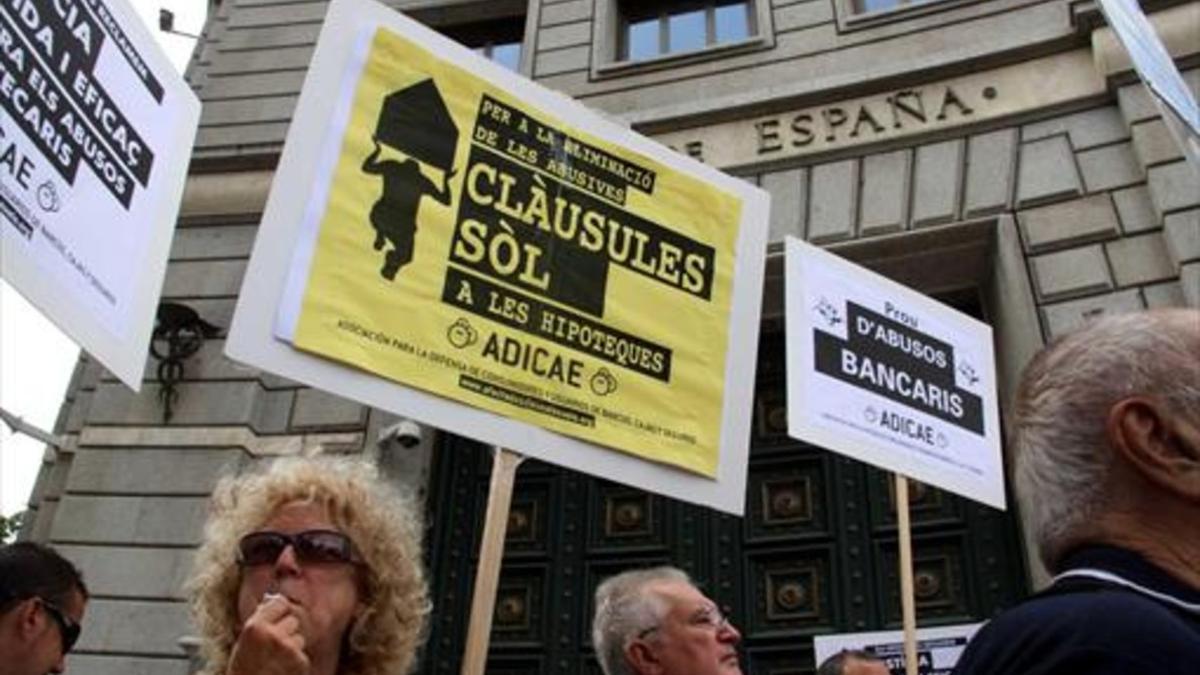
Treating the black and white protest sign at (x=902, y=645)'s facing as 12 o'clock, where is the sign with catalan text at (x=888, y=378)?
The sign with catalan text is roughly at 12 o'clock from the black and white protest sign.

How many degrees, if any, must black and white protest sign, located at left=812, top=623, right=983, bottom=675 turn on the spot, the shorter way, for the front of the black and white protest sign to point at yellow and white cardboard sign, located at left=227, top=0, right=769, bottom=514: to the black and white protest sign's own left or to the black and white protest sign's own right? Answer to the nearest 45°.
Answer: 0° — it already faces it

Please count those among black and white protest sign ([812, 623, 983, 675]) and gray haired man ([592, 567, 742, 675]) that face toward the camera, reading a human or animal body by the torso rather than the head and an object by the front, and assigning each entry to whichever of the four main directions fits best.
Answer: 1

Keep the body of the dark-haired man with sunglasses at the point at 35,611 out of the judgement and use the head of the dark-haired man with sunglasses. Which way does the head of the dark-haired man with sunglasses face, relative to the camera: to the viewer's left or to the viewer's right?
to the viewer's right

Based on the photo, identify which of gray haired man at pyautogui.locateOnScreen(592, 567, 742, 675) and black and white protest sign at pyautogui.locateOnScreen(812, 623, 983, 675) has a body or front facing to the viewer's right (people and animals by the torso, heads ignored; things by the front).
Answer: the gray haired man

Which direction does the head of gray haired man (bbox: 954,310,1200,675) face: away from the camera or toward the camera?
away from the camera

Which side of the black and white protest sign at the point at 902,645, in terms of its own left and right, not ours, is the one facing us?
front

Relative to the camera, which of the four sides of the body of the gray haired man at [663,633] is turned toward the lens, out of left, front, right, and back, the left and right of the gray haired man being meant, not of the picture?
right

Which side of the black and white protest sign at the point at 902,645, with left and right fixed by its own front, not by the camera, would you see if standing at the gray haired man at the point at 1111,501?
front

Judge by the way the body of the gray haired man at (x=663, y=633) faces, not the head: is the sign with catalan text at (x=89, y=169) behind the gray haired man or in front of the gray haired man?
behind

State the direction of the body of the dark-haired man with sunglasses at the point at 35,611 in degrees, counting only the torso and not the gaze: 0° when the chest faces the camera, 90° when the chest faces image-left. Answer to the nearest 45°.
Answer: approximately 270°
